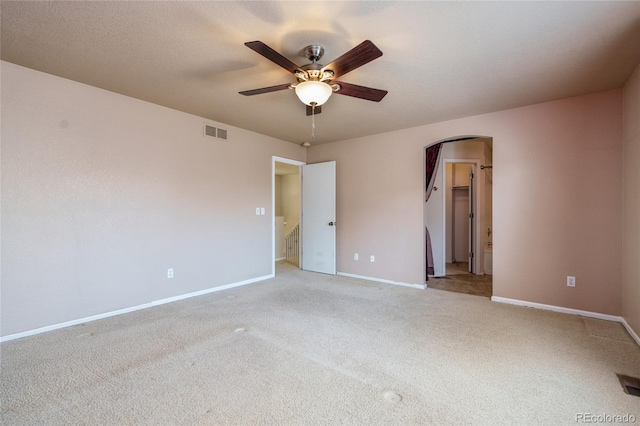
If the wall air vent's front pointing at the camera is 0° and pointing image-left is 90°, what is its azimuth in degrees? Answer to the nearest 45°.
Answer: approximately 315°

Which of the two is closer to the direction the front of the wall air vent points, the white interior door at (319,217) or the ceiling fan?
the ceiling fan

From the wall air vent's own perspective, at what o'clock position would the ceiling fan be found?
The ceiling fan is roughly at 1 o'clock from the wall air vent.

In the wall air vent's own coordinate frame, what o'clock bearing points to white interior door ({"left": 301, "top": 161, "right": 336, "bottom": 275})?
The white interior door is roughly at 10 o'clock from the wall air vent.
